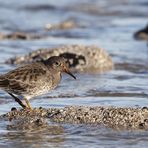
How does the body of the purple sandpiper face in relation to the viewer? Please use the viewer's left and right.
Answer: facing to the right of the viewer

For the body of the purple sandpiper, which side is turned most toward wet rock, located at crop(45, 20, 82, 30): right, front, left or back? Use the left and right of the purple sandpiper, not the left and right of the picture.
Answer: left
